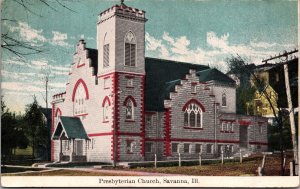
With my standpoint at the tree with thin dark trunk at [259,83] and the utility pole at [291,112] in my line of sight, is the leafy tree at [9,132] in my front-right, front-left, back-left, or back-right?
back-right

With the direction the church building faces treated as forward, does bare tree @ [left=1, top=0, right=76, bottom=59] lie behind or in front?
in front

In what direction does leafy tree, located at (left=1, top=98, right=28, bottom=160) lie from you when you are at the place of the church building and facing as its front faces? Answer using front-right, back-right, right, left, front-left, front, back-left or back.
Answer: front

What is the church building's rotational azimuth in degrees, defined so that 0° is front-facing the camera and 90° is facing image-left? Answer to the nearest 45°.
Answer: approximately 45°

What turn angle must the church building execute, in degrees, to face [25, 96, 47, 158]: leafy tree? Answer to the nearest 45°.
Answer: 0° — it already faces it

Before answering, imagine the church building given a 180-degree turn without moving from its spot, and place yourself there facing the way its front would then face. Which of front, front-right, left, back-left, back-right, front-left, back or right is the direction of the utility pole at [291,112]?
right
